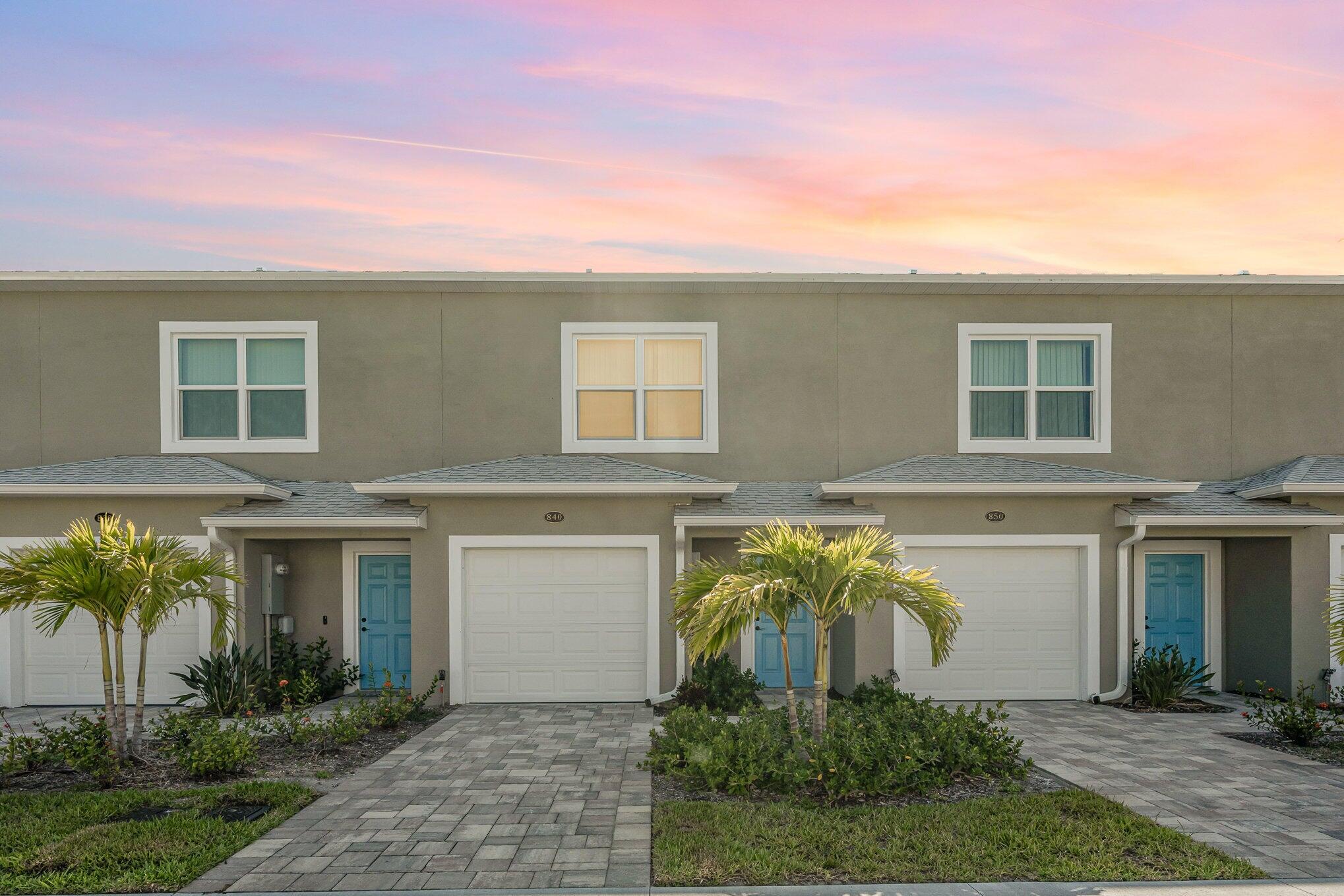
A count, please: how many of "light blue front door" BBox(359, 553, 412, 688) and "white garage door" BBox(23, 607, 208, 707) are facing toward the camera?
2

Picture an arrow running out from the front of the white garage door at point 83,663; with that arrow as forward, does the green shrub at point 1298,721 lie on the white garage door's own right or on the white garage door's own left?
on the white garage door's own left

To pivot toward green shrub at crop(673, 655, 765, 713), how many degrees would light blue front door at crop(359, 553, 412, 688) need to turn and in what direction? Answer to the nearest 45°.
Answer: approximately 45° to its left

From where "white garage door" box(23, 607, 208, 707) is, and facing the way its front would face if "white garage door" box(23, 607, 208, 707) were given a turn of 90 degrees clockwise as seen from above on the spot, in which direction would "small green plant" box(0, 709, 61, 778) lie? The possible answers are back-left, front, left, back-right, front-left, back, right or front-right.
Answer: left

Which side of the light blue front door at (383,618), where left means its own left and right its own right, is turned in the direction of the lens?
front

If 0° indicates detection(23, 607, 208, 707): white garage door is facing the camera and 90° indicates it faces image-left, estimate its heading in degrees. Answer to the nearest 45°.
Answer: approximately 0°

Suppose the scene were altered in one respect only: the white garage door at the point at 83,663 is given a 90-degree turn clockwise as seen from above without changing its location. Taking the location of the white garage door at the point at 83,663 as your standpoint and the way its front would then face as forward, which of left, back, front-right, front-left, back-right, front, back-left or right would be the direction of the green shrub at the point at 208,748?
left

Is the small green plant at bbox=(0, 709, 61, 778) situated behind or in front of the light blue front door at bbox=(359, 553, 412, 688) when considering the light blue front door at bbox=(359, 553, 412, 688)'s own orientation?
in front

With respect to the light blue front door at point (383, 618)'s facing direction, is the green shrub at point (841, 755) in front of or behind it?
in front

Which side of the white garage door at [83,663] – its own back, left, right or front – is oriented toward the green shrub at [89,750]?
front
